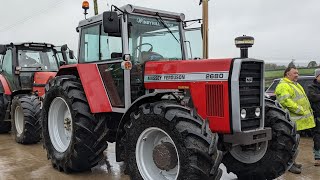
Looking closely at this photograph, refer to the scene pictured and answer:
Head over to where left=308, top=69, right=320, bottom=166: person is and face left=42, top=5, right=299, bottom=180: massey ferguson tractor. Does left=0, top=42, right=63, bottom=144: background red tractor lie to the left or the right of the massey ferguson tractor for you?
right

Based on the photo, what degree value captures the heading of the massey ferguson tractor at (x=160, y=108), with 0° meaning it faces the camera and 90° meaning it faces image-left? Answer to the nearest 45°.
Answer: approximately 315°

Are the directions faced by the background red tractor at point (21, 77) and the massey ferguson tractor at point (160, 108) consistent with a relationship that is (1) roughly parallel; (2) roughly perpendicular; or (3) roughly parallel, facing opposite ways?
roughly parallel

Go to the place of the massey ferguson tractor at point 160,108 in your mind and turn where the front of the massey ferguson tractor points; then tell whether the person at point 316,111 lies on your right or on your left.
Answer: on your left

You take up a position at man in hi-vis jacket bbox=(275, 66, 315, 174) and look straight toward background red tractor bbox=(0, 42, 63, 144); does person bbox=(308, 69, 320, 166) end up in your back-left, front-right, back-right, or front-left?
back-right

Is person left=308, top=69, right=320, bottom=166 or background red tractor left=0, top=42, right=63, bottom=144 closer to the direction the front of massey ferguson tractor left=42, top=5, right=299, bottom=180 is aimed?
the person

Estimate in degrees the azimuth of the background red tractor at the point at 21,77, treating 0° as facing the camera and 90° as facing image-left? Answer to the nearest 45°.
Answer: approximately 315°

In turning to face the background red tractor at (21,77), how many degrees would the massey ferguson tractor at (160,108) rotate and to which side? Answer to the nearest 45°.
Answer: approximately 180°

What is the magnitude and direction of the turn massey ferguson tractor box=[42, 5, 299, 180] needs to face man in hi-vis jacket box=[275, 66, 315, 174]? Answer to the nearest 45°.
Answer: approximately 90° to its left

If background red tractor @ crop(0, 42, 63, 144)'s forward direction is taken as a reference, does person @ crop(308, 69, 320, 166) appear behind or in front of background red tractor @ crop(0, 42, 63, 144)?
in front
